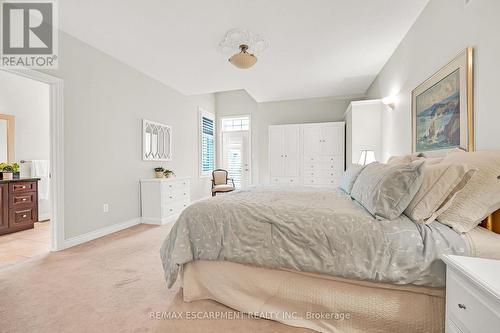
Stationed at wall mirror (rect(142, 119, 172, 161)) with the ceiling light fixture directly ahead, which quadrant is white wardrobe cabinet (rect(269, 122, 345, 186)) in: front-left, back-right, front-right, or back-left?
front-left

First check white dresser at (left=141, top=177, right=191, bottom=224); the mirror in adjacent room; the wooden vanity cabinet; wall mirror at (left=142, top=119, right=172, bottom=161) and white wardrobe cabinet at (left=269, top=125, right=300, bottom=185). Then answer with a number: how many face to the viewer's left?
0

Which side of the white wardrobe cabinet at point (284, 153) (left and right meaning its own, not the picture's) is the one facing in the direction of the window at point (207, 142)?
right

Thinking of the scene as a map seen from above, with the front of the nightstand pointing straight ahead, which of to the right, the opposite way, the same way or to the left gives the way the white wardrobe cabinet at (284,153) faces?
to the left

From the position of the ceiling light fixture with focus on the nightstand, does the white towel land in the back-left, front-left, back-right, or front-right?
back-right

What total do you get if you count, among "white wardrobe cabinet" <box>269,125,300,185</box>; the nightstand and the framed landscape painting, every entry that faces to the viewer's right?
0

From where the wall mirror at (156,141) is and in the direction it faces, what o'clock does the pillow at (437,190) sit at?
The pillow is roughly at 1 o'clock from the wall mirror.

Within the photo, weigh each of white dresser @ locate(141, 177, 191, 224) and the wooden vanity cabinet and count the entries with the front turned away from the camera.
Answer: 0

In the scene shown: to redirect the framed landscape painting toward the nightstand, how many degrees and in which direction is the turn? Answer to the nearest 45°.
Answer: approximately 45° to its left

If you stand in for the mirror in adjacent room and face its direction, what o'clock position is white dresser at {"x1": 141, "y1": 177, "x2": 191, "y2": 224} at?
The white dresser is roughly at 12 o'clock from the mirror in adjacent room.

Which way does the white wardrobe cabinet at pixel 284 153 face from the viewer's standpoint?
toward the camera

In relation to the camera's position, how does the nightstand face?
facing the viewer and to the left of the viewer

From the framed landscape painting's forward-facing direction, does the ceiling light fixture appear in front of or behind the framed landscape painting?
in front

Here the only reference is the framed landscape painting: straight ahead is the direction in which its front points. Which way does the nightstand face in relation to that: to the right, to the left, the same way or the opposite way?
the same way

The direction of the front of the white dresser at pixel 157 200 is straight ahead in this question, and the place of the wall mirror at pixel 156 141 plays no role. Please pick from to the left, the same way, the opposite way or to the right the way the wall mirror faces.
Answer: the same way
